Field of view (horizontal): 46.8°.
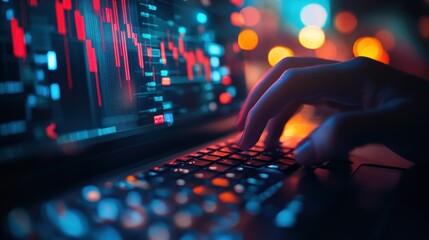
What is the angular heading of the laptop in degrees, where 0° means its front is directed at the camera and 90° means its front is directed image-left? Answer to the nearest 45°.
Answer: approximately 315°
